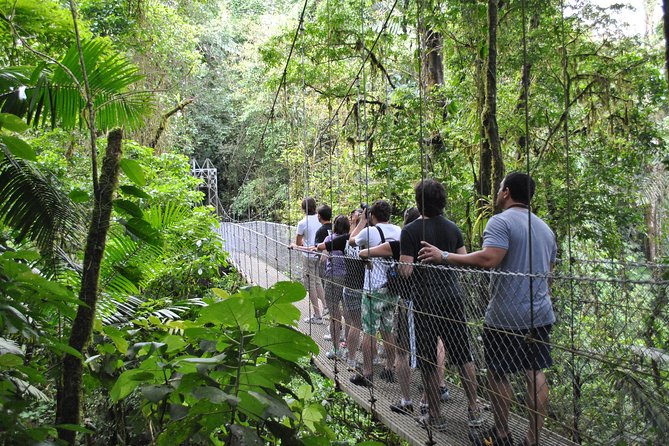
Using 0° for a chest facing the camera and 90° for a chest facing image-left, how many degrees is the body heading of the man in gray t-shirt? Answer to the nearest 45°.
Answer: approximately 135°

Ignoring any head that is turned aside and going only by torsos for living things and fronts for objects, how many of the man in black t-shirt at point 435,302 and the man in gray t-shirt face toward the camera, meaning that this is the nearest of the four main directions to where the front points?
0

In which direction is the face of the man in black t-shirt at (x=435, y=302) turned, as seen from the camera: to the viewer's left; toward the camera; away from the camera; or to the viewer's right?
away from the camera

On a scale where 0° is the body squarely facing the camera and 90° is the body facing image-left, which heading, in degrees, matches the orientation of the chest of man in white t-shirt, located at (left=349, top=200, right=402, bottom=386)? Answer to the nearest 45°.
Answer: approximately 135°

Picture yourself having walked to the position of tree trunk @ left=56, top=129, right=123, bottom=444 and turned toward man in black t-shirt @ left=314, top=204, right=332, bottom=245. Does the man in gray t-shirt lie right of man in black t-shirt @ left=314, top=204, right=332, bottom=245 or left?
right

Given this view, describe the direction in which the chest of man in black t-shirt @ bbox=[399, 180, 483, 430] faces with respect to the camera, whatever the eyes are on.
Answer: away from the camera

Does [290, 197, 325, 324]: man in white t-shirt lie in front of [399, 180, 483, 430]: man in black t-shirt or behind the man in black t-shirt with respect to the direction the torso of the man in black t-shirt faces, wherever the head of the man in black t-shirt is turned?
in front
